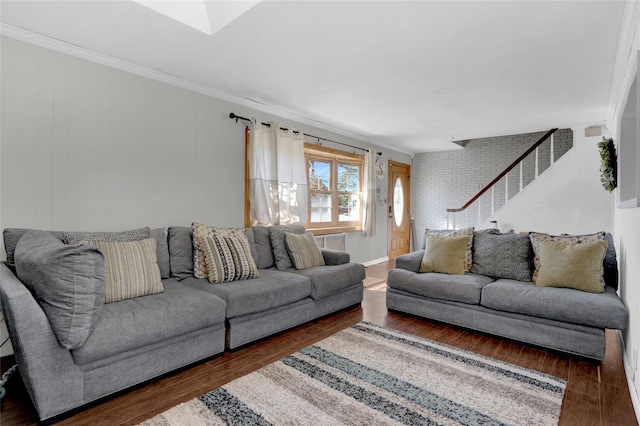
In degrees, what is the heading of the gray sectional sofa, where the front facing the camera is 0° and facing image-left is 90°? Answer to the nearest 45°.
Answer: approximately 315°

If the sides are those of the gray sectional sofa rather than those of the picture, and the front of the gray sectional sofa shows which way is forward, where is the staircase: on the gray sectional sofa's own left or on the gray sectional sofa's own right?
on the gray sectional sofa's own left

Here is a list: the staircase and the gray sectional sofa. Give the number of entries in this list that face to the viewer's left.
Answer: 1

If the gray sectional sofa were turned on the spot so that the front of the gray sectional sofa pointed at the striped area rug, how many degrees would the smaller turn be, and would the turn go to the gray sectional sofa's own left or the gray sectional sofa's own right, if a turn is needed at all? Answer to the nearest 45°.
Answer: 0° — it already faces it

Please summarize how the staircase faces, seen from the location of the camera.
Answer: facing to the left of the viewer

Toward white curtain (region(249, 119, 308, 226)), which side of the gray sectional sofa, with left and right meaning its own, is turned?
left

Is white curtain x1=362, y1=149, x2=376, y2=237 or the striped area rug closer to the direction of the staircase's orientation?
the white curtain

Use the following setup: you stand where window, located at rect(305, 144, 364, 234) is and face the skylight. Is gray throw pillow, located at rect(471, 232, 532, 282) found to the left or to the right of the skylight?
left

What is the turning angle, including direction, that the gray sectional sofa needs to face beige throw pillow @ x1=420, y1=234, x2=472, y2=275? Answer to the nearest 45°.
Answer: approximately 45° to its left

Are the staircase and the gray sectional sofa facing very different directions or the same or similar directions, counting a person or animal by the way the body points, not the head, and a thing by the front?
very different directions
